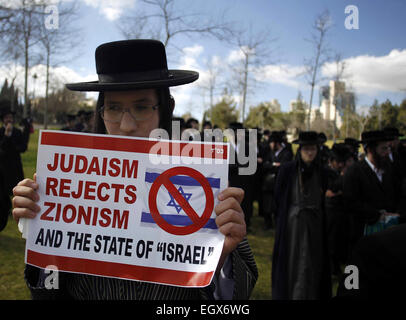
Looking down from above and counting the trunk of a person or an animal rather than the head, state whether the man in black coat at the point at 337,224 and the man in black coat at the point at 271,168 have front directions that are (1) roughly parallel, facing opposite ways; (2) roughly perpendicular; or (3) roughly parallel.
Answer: roughly parallel

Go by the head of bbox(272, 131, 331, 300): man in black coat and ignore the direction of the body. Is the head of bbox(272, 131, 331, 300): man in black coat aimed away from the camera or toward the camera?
toward the camera

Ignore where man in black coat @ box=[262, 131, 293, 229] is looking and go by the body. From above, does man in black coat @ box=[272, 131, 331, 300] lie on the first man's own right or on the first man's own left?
on the first man's own left

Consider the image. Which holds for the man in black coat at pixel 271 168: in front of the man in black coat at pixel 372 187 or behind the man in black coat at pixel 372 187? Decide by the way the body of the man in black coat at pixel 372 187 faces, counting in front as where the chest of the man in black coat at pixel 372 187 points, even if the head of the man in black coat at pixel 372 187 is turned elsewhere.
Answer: behind

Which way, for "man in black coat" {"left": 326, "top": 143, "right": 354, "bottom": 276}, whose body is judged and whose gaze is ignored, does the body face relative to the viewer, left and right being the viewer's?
facing the viewer and to the left of the viewer

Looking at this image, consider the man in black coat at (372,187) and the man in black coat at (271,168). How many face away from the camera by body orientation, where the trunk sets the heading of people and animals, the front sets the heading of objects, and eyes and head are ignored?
0

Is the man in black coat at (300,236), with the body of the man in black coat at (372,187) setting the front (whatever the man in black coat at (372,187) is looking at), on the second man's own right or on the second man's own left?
on the second man's own right

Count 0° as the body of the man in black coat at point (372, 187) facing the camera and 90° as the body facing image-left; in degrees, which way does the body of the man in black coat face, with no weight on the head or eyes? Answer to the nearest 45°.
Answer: approximately 315°

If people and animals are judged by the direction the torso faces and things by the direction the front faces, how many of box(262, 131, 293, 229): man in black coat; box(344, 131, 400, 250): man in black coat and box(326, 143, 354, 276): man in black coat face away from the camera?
0
